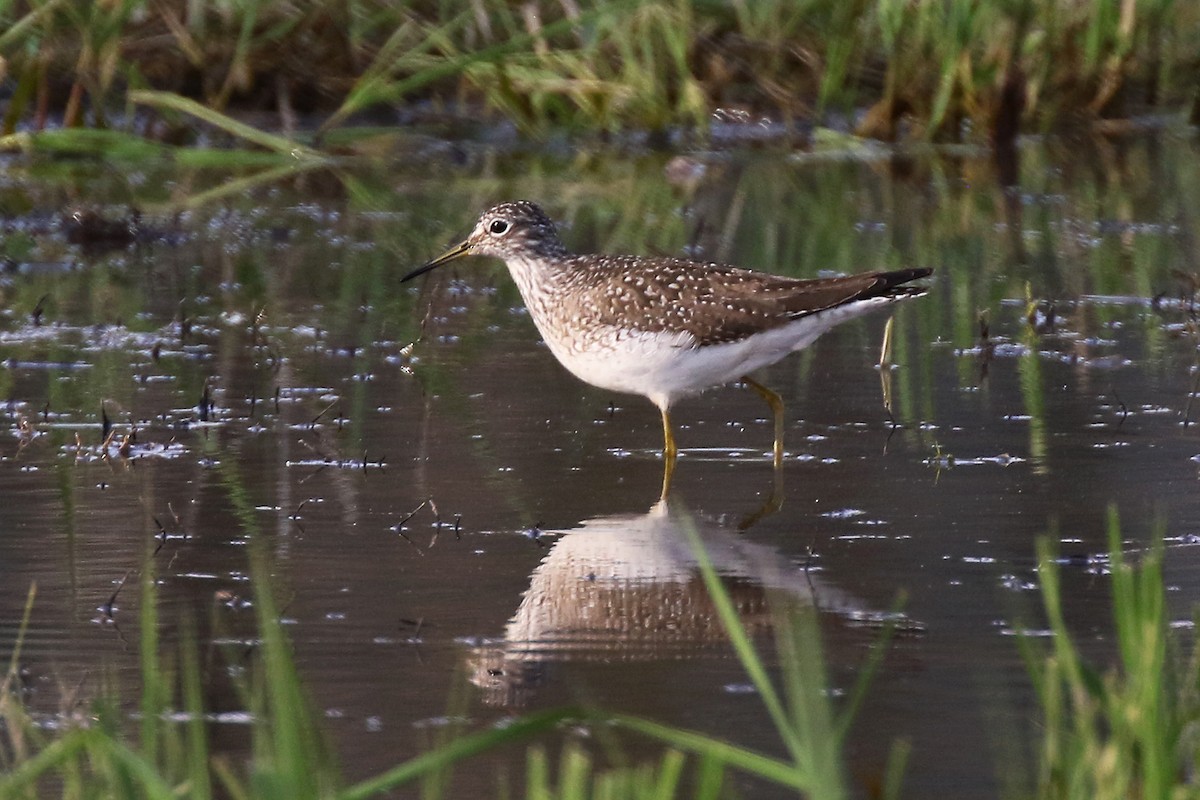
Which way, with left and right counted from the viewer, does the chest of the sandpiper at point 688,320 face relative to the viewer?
facing to the left of the viewer

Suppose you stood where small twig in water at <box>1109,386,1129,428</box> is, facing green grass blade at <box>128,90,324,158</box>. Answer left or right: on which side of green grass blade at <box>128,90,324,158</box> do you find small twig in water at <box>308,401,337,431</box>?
left

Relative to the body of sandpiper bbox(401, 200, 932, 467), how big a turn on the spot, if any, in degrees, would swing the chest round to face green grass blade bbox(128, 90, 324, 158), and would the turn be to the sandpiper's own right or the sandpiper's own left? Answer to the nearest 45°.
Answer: approximately 45° to the sandpiper's own right

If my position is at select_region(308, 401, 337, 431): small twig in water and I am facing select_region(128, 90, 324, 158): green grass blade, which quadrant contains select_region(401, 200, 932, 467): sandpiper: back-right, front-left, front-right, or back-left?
back-right

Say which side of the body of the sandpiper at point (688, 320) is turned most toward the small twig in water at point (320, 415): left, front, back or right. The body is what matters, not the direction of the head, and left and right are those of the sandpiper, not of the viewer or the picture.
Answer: front

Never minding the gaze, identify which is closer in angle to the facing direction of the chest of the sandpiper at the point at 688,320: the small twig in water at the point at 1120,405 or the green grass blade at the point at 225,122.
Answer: the green grass blade

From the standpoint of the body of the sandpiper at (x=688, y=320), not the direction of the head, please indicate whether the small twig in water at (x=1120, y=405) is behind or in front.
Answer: behind
